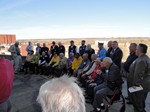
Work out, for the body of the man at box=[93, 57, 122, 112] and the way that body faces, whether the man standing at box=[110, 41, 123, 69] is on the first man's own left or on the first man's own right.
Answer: on the first man's own right

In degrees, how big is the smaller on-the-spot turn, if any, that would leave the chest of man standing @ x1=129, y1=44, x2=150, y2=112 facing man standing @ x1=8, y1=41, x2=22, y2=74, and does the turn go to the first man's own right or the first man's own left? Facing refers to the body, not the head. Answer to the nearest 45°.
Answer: approximately 45° to the first man's own right

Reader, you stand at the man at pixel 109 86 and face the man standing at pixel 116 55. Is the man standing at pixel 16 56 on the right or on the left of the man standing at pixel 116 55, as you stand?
left

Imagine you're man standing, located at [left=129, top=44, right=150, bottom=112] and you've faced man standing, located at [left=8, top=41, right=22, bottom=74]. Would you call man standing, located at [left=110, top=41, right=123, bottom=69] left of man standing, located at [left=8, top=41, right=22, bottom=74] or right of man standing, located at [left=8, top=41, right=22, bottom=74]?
right

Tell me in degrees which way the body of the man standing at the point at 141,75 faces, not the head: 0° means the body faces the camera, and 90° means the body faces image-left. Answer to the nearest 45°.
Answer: approximately 90°

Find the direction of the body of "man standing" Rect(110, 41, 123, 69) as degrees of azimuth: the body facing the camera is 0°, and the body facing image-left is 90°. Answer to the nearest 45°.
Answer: approximately 45°

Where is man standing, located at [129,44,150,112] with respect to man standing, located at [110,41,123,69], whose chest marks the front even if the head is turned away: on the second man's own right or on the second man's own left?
on the second man's own left

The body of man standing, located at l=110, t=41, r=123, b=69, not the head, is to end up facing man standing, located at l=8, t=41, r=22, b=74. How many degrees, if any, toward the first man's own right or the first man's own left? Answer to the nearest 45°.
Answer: approximately 90° to the first man's own right

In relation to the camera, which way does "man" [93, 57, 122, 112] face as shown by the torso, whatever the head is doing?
to the viewer's left
